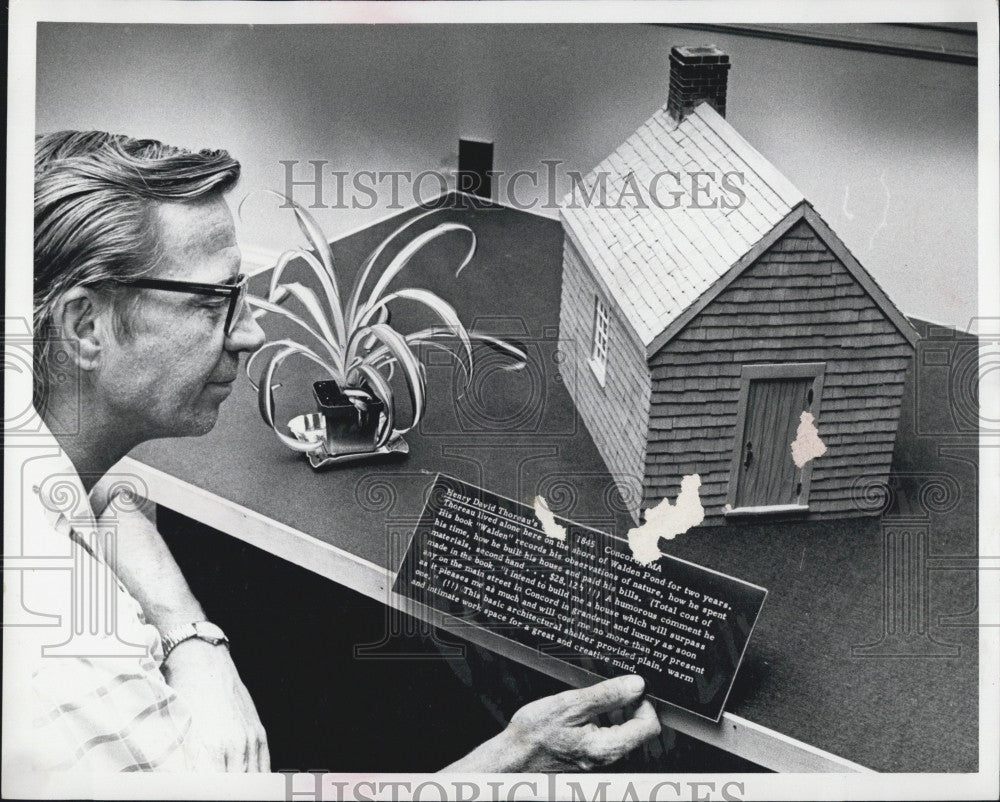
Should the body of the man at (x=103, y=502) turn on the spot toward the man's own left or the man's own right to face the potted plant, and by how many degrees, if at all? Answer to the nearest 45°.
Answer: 0° — they already face it

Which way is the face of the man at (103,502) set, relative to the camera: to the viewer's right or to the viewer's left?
to the viewer's right

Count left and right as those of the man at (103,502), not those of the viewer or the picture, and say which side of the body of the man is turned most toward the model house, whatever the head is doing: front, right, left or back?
front

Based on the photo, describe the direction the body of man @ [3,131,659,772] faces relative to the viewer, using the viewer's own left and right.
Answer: facing to the right of the viewer
